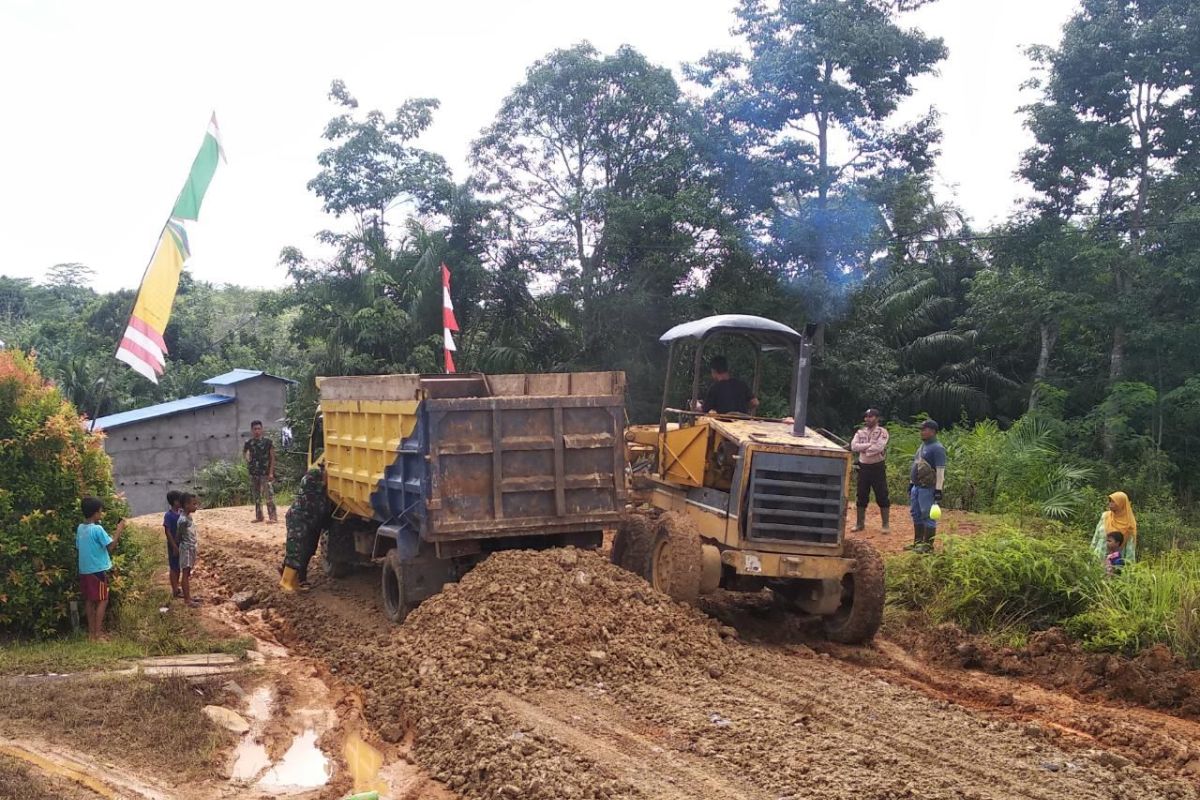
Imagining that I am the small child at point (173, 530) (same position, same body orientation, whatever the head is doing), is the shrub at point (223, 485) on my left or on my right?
on my left

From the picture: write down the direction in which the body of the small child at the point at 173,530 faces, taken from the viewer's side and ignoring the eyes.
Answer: to the viewer's right

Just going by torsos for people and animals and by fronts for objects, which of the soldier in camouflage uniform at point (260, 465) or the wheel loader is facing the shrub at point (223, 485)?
the wheel loader

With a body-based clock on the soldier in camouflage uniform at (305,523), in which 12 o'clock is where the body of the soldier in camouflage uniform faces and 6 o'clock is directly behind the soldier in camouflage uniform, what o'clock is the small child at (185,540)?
The small child is roughly at 7 o'clock from the soldier in camouflage uniform.

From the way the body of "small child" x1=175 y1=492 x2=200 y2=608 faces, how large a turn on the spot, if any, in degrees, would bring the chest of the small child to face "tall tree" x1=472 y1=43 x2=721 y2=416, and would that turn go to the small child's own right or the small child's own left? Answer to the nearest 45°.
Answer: approximately 45° to the small child's own left

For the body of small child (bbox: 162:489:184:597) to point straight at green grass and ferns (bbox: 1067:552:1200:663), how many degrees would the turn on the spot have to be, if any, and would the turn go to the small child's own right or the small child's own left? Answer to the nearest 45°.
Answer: approximately 45° to the small child's own right

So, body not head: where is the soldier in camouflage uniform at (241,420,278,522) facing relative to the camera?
toward the camera

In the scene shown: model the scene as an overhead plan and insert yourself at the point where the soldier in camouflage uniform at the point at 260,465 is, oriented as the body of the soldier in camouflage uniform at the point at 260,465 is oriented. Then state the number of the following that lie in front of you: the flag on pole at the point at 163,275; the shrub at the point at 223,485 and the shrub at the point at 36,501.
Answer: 2

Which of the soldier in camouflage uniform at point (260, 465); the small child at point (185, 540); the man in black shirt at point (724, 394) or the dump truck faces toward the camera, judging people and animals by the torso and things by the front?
the soldier in camouflage uniform

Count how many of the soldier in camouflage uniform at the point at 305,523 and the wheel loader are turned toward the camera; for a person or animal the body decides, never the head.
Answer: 0

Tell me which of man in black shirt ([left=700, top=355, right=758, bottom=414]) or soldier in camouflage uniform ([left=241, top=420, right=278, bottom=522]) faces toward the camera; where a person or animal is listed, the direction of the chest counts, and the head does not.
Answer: the soldier in camouflage uniform

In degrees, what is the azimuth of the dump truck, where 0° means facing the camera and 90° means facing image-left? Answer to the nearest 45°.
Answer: approximately 135°

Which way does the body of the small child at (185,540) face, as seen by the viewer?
to the viewer's right
